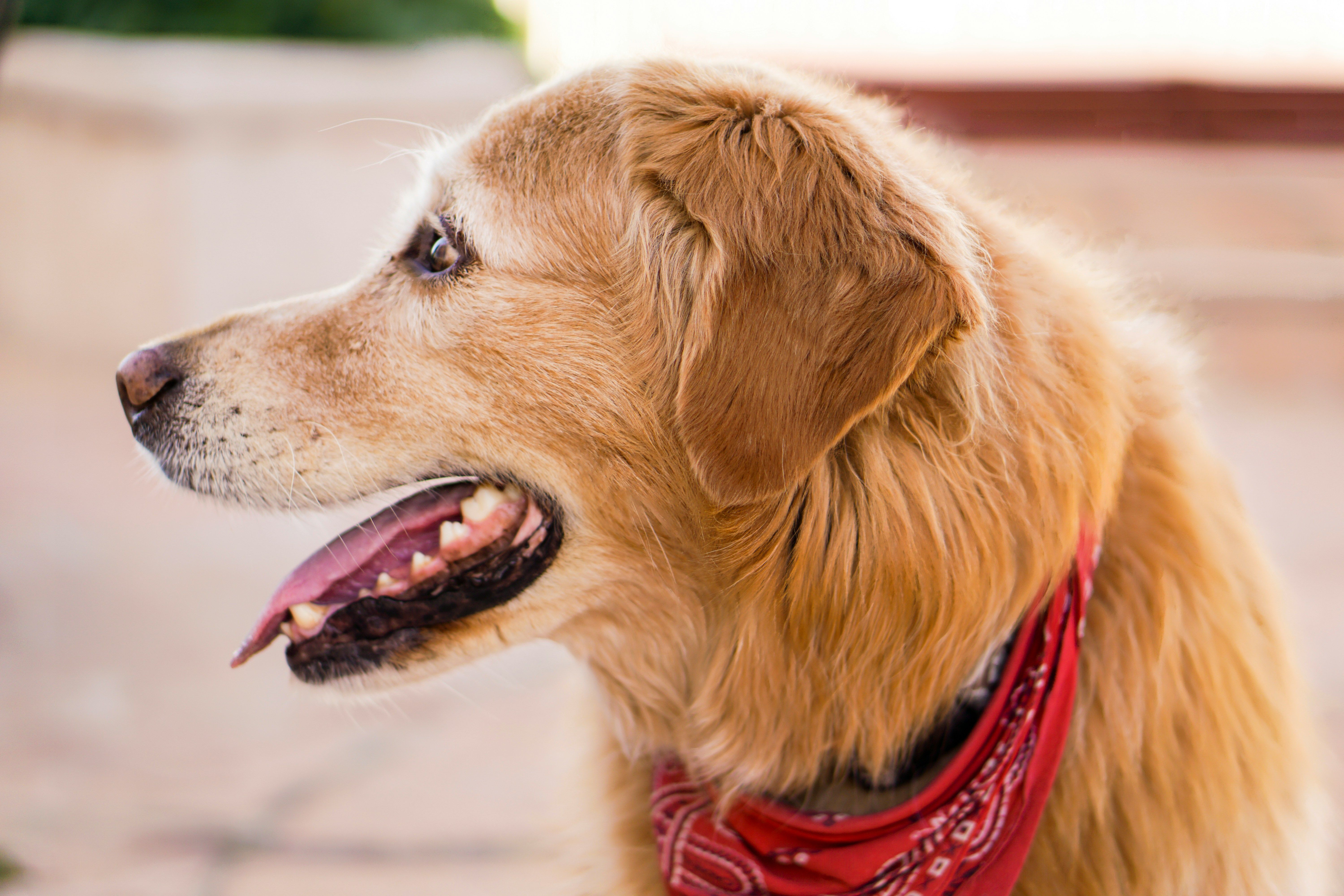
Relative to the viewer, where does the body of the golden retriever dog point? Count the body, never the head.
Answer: to the viewer's left
